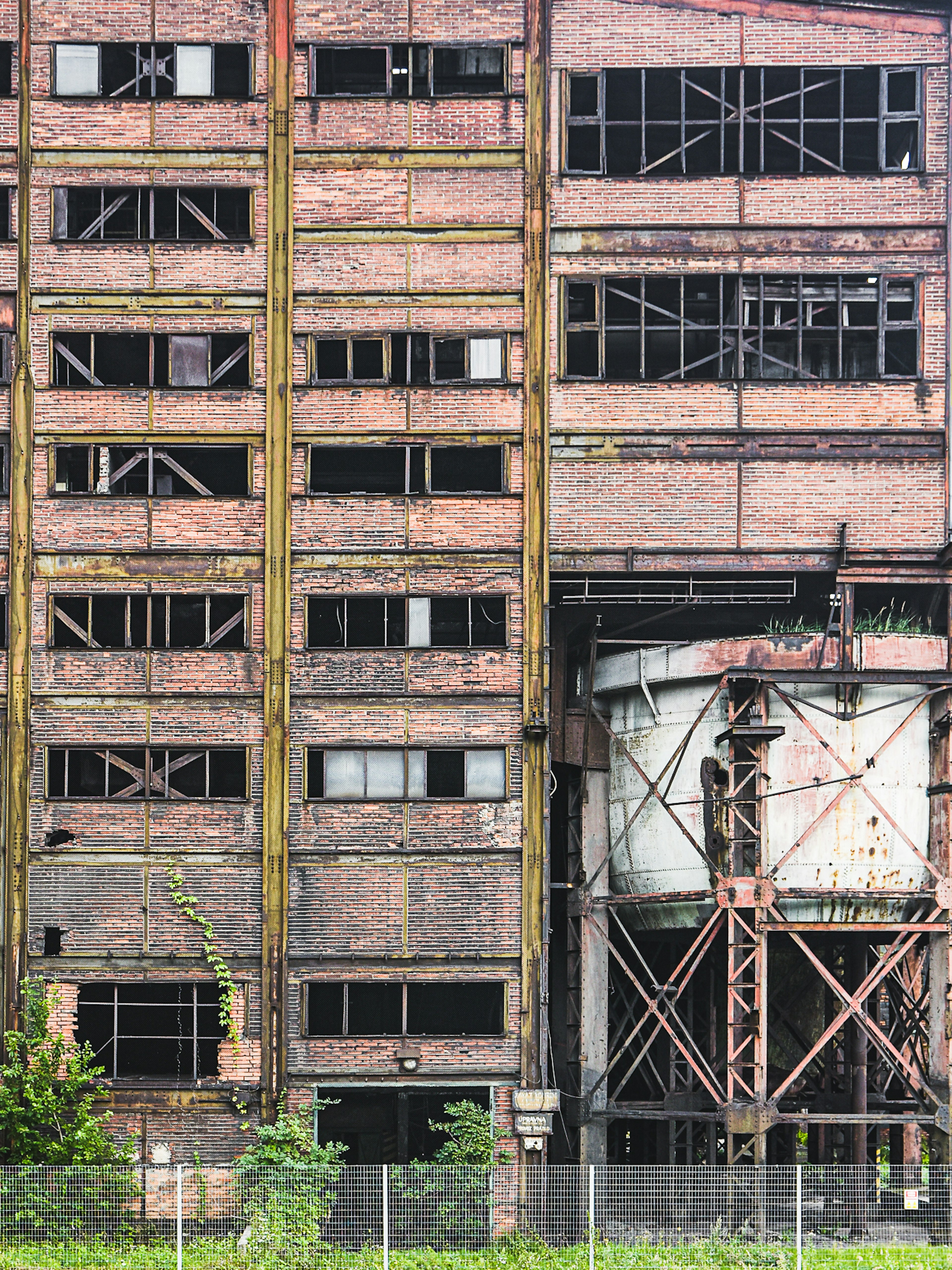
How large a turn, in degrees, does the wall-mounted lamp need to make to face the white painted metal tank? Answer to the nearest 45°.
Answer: approximately 90° to its left

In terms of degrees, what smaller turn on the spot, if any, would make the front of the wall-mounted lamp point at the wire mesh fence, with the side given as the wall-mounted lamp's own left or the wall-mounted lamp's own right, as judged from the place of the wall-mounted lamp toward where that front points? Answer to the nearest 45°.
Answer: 0° — it already faces it

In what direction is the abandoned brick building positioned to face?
toward the camera

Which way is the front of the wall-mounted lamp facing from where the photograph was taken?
facing the viewer
